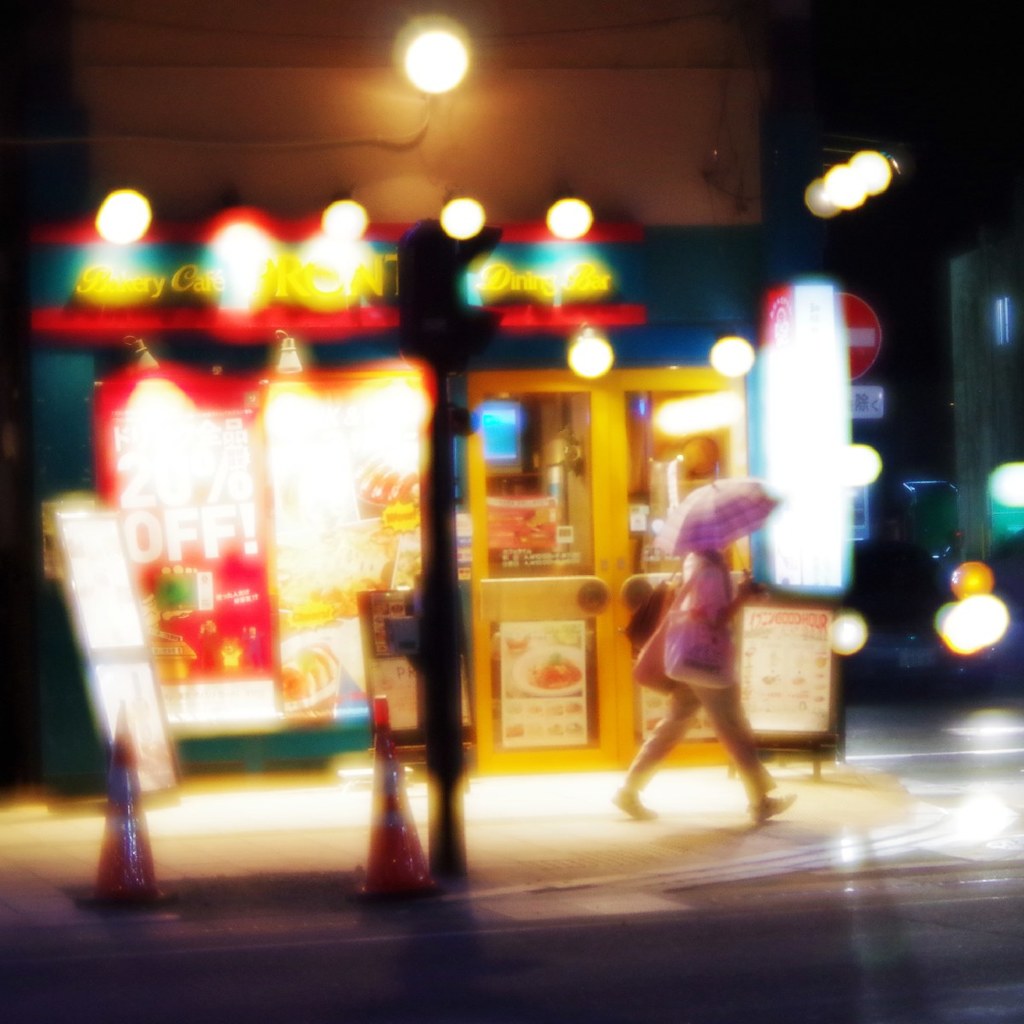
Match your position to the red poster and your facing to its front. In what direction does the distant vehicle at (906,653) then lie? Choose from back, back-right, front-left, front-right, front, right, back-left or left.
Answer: back-left

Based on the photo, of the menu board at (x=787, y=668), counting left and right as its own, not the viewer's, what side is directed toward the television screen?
right

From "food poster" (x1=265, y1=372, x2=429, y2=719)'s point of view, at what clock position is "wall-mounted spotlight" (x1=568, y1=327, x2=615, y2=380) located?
The wall-mounted spotlight is roughly at 9 o'clock from the food poster.

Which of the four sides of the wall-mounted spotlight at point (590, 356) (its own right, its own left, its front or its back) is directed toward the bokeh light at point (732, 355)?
left

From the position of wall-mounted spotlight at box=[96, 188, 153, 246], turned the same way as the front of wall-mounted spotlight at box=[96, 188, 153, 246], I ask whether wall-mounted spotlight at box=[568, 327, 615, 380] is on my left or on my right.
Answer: on my left

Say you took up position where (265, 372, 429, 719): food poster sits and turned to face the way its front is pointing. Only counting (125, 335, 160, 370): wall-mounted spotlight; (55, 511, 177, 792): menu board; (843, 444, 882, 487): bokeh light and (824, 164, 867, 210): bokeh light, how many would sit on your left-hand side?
2

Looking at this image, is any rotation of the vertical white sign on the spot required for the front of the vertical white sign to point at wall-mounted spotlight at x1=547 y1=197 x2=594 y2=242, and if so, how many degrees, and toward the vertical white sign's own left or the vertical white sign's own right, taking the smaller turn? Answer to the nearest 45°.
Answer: approximately 90° to the vertical white sign's own right

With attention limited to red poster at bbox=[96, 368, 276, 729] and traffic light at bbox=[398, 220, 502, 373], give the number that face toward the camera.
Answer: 1
